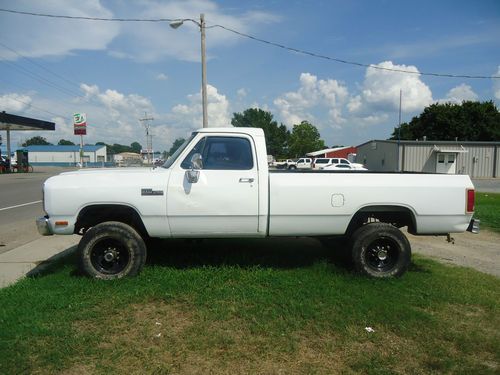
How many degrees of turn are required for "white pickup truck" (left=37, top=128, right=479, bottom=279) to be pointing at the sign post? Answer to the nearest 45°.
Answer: approximately 45° to its right

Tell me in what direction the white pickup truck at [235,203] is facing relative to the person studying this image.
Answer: facing to the left of the viewer

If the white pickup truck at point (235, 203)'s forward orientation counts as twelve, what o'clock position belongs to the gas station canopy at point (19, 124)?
The gas station canopy is roughly at 2 o'clock from the white pickup truck.

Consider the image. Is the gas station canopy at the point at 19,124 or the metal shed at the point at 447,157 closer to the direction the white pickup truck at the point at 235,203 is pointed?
the gas station canopy

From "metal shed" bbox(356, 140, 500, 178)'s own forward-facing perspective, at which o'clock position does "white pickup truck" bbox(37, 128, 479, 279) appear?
The white pickup truck is roughly at 12 o'clock from the metal shed.

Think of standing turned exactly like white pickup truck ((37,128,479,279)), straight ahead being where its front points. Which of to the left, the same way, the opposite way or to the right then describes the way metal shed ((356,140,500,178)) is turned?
to the left

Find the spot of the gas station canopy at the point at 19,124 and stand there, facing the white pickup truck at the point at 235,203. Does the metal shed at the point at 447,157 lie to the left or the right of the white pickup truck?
left

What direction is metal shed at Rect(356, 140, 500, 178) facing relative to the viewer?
toward the camera

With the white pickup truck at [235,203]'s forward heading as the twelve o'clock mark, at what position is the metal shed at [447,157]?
The metal shed is roughly at 4 o'clock from the white pickup truck.

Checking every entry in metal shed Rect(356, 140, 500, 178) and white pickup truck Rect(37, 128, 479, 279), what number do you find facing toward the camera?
1

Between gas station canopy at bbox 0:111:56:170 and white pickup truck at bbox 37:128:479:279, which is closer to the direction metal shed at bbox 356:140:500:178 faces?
the white pickup truck

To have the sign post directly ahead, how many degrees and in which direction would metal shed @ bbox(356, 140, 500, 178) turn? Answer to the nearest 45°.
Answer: approximately 45° to its right

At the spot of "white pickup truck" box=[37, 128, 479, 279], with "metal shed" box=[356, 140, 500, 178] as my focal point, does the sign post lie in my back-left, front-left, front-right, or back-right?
front-left

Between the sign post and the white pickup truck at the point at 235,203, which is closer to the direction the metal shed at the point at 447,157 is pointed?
the white pickup truck

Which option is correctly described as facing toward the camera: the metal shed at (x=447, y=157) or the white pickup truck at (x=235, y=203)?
the metal shed
